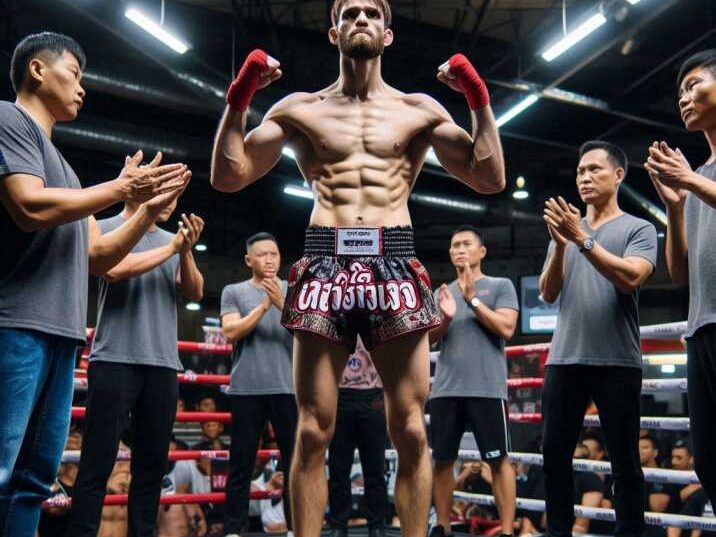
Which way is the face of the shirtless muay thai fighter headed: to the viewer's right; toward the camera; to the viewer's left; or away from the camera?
toward the camera

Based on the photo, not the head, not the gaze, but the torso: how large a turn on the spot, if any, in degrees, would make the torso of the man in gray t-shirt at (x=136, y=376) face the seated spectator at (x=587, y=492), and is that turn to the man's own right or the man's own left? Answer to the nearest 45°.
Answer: approximately 45° to the man's own left

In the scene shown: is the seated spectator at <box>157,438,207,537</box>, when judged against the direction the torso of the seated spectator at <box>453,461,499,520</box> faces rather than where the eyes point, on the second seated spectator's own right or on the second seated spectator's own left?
on the second seated spectator's own right

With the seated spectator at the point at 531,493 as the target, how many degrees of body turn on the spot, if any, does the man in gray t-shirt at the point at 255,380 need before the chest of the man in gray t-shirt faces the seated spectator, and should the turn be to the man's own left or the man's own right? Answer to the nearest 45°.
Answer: approximately 90° to the man's own left

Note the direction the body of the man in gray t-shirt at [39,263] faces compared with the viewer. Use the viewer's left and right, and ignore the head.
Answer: facing to the right of the viewer

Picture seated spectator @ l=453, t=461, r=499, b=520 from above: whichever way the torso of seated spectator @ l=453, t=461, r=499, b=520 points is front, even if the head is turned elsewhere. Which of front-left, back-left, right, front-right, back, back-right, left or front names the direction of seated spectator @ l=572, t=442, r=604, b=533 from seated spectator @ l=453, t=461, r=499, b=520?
front-left

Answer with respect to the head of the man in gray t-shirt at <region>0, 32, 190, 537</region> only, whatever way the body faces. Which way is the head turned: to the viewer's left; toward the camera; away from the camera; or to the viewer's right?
to the viewer's right

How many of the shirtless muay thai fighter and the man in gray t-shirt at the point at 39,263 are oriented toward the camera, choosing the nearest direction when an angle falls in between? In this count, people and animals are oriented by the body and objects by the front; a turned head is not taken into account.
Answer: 1

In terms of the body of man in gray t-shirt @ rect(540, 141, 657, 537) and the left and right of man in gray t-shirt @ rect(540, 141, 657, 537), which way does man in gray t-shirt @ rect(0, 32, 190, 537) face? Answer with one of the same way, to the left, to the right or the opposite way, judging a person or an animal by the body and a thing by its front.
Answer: the opposite way

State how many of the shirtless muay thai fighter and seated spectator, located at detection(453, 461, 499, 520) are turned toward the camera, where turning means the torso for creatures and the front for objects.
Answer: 2

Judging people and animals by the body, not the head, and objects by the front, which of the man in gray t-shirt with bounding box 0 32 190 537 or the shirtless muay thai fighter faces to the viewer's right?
the man in gray t-shirt

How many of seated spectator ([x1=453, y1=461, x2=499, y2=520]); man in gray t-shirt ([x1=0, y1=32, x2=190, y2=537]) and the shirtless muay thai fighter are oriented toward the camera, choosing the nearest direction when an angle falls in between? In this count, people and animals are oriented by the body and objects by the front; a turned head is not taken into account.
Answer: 2

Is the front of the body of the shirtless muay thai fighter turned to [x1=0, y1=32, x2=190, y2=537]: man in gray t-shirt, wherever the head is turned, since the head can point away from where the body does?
no

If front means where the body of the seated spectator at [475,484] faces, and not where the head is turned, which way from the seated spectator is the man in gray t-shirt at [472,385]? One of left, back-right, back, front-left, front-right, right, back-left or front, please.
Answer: front

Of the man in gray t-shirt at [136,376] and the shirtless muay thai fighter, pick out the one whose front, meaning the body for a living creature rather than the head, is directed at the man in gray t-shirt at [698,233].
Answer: the man in gray t-shirt at [136,376]

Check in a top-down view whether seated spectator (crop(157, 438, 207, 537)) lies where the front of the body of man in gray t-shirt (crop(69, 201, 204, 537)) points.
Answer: no

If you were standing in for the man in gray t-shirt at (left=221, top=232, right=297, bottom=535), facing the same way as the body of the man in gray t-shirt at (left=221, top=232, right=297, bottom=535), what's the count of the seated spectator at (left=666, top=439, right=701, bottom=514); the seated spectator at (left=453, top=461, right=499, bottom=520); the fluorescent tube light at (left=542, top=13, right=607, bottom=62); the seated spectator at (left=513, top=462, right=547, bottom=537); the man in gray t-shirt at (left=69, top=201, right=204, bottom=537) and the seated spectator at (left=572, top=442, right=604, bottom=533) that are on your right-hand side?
1

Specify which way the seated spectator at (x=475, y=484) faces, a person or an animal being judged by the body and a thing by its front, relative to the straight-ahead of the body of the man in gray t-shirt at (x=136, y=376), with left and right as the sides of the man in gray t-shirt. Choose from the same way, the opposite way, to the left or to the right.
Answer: to the right

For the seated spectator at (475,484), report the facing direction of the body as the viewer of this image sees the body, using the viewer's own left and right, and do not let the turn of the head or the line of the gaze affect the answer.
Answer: facing the viewer
